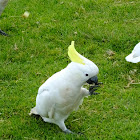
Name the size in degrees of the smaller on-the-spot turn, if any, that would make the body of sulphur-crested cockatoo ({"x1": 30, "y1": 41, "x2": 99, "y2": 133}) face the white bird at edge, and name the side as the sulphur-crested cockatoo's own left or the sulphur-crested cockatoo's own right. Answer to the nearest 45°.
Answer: approximately 45° to the sulphur-crested cockatoo's own left

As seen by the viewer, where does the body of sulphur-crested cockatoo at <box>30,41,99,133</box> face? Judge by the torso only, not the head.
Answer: to the viewer's right
